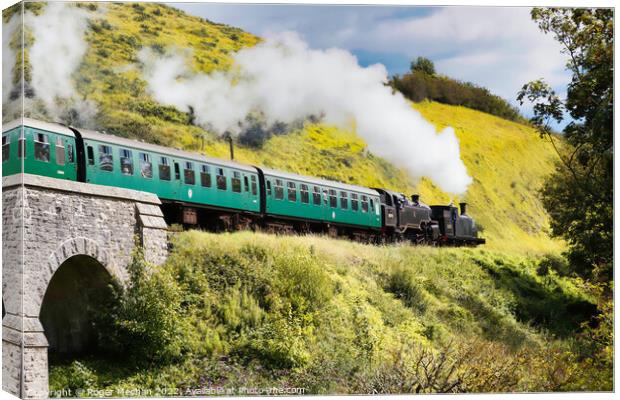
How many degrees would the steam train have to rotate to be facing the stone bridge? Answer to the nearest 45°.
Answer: approximately 180°

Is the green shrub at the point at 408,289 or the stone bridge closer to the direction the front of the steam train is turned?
the green shrub

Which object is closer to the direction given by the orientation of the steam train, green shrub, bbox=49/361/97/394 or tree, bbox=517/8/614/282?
the tree

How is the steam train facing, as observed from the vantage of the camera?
facing away from the viewer and to the right of the viewer

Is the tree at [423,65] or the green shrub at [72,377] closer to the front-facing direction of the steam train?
the tree

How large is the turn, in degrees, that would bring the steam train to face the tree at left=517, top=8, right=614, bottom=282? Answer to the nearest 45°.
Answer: approximately 45° to its right

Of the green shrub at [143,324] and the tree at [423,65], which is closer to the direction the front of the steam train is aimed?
the tree
